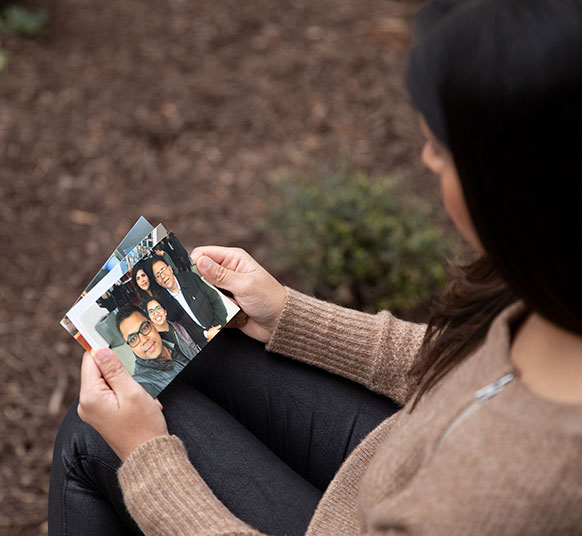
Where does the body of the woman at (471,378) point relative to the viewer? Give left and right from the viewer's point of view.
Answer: facing away from the viewer and to the left of the viewer

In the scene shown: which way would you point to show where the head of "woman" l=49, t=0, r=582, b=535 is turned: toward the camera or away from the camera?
away from the camera

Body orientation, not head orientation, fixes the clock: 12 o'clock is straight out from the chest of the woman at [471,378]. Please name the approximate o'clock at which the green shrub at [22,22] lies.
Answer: The green shrub is roughly at 1 o'clock from the woman.
